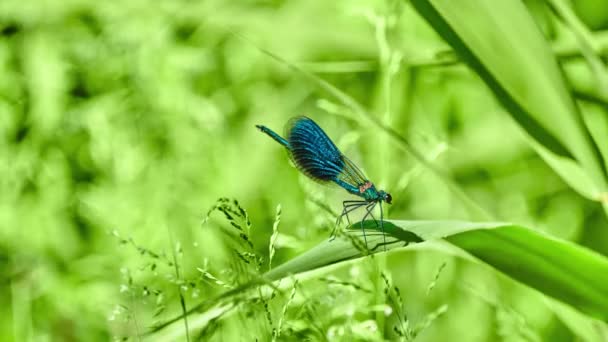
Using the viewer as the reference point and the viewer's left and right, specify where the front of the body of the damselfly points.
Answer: facing to the right of the viewer
